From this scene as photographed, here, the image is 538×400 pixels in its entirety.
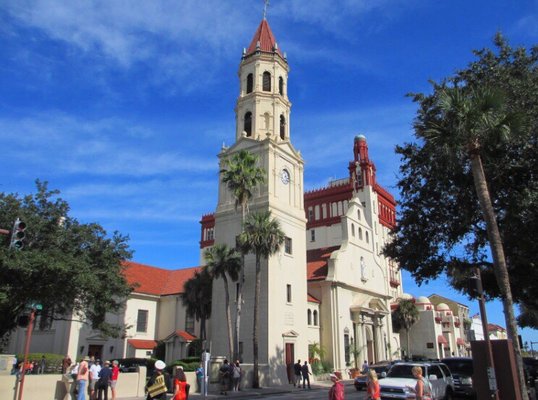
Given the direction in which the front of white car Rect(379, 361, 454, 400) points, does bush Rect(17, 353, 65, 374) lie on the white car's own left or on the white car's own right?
on the white car's own right

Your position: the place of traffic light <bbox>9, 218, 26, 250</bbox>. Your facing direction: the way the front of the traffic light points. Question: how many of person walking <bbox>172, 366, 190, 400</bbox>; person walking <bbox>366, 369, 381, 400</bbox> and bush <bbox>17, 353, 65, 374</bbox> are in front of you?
2

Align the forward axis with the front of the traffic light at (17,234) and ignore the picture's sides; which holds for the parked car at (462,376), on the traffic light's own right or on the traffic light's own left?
on the traffic light's own left

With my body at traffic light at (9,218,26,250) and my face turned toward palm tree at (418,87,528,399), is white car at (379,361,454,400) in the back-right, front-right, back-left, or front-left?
front-left

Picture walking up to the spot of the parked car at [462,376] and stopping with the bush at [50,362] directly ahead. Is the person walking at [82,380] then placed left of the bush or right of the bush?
left

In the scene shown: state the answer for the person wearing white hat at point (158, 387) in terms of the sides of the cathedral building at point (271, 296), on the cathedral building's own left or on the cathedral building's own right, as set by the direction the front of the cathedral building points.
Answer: on the cathedral building's own right

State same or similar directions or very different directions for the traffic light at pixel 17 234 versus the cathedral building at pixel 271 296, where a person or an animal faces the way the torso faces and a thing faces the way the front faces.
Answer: same or similar directions

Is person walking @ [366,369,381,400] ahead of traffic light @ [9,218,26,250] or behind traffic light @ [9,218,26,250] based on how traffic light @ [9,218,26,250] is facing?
ahead

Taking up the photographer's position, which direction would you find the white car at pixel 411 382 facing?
facing the viewer and to the left of the viewer

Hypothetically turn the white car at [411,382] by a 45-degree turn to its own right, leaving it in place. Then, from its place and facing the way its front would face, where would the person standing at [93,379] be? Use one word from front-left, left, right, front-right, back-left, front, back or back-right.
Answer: front

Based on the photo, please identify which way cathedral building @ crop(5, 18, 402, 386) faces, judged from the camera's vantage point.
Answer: facing the viewer and to the right of the viewer

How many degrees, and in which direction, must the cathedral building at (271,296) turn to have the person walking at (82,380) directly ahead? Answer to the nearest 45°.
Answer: approximately 90° to its right
